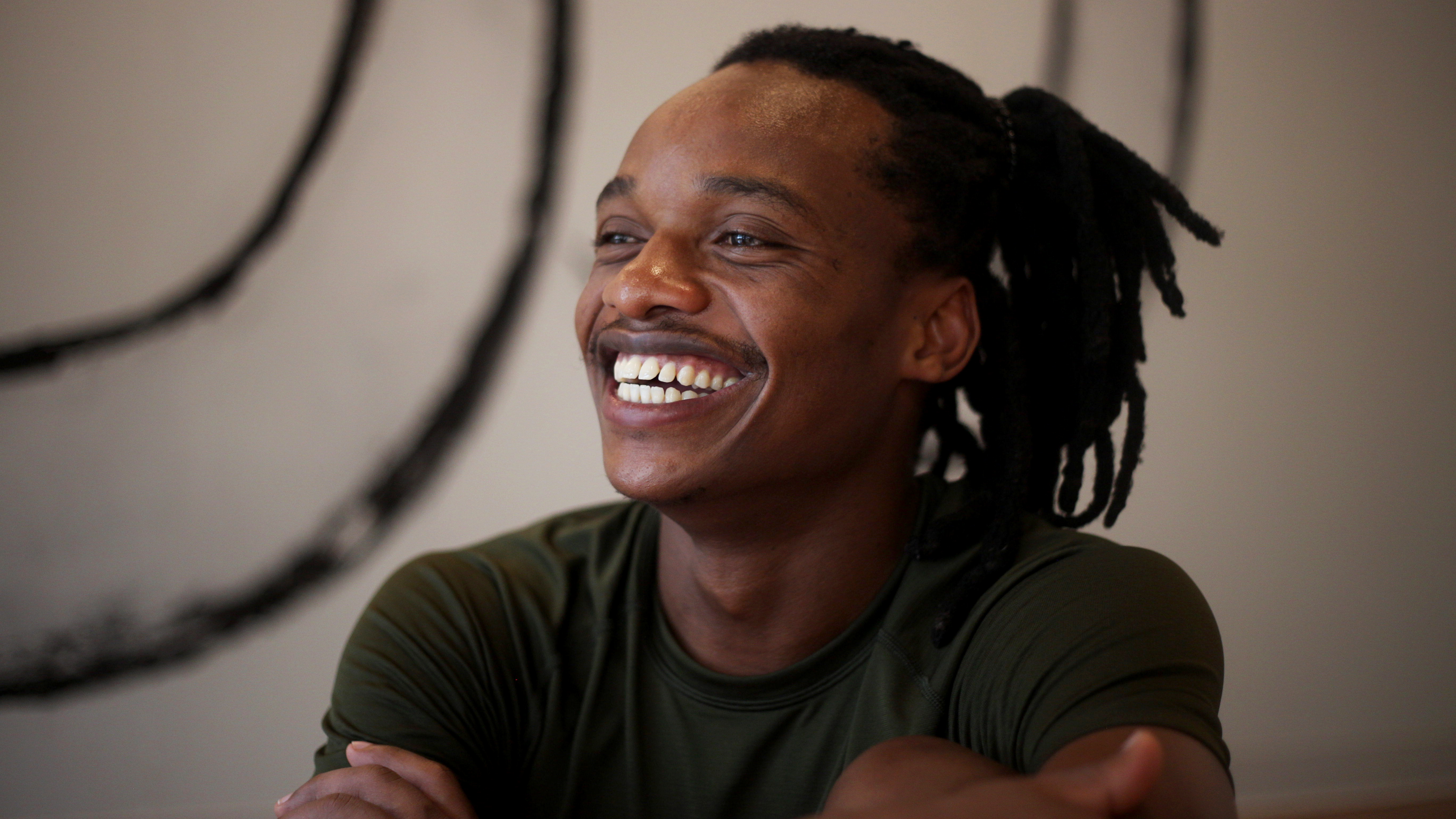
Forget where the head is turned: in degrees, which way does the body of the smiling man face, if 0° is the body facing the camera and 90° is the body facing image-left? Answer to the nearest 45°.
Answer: approximately 0°
